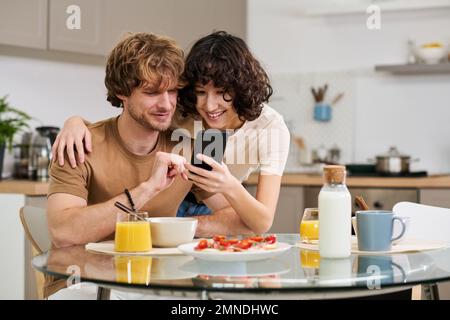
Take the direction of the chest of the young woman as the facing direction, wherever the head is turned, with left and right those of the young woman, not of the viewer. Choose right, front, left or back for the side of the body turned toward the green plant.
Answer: right

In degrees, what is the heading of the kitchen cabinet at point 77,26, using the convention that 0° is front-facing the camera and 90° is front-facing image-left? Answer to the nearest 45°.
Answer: approximately 0°

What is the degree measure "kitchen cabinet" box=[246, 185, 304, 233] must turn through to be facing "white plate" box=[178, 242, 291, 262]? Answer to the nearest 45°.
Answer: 0° — it already faces it

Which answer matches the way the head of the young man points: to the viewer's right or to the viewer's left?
to the viewer's right

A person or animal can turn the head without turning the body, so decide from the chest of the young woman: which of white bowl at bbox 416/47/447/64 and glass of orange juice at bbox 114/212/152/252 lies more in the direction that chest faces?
the glass of orange juice

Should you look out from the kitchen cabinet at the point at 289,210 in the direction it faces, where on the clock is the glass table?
The glass table is roughly at 12 o'clock from the kitchen cabinet.

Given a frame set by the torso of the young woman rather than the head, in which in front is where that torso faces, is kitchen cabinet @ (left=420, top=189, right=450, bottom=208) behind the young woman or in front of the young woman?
behind

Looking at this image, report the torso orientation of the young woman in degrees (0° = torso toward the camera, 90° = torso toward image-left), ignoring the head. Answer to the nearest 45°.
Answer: approximately 45°

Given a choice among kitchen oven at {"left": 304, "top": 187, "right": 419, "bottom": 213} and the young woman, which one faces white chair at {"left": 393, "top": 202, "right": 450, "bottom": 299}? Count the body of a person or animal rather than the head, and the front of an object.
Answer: the kitchen oven
